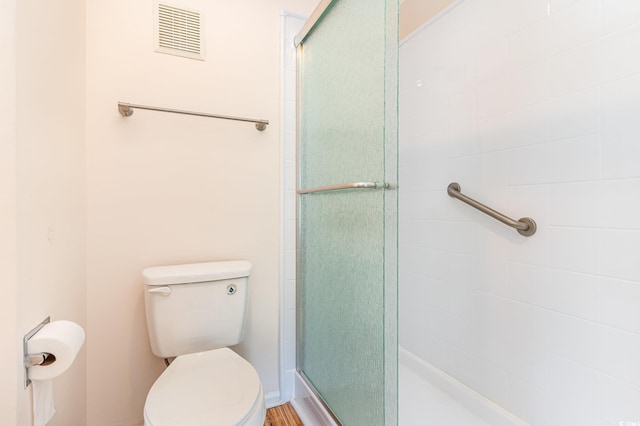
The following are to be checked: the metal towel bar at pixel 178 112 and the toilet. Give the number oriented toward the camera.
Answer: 2

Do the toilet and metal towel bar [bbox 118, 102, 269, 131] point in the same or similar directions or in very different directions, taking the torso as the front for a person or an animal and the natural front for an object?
same or similar directions

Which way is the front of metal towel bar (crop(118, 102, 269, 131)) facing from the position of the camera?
facing the viewer

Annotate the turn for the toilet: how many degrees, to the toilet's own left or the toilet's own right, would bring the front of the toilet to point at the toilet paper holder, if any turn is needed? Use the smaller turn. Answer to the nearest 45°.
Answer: approximately 45° to the toilet's own right

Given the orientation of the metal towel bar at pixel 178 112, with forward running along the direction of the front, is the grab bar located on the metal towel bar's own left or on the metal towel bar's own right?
on the metal towel bar's own left
